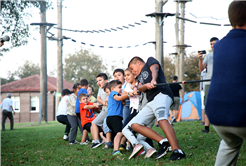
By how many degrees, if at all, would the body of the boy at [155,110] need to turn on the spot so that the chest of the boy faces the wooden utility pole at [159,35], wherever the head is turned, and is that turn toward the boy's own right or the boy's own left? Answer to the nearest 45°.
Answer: approximately 135° to the boy's own right

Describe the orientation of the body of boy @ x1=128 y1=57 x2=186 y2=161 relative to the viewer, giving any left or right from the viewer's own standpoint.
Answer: facing the viewer and to the left of the viewer

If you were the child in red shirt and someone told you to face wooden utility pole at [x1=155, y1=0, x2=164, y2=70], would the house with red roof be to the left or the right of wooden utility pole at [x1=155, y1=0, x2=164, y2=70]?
left
